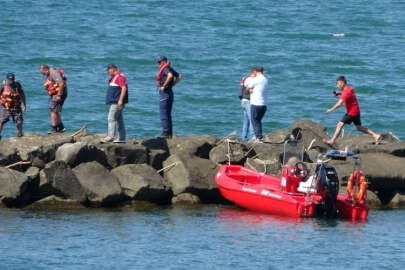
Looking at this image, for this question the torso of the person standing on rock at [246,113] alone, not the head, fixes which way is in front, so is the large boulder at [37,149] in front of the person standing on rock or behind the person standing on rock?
behind

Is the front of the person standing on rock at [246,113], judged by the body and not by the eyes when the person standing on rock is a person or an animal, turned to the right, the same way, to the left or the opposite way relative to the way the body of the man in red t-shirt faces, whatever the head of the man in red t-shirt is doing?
the opposite way

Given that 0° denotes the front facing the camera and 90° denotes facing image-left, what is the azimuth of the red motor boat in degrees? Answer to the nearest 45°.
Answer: approximately 135°
